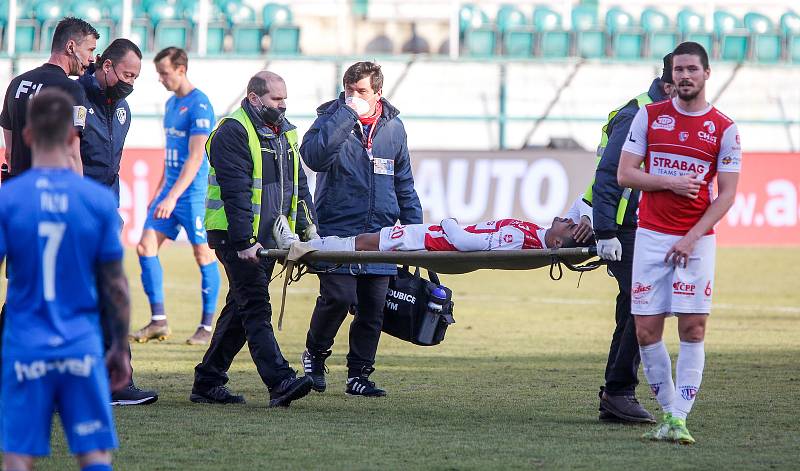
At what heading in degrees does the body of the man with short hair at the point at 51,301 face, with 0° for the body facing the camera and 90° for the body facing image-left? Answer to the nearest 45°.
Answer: approximately 180°

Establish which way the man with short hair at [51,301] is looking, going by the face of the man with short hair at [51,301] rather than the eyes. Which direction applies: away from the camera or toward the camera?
away from the camera

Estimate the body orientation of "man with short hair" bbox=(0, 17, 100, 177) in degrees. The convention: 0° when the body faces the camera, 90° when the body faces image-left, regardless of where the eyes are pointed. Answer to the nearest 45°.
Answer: approximately 225°

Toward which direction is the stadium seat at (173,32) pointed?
toward the camera

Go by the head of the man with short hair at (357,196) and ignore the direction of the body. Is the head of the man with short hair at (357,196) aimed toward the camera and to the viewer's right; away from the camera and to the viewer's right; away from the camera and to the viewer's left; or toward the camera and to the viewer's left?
toward the camera and to the viewer's left

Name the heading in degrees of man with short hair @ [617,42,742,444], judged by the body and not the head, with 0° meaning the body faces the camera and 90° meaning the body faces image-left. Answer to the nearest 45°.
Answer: approximately 0°

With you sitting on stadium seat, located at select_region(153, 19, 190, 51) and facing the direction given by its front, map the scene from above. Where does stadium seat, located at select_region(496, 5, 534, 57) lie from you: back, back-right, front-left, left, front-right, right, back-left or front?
left

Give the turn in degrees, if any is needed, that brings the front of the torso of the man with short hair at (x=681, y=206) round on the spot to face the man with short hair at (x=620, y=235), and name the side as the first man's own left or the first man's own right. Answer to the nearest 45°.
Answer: approximately 135° to the first man's own right

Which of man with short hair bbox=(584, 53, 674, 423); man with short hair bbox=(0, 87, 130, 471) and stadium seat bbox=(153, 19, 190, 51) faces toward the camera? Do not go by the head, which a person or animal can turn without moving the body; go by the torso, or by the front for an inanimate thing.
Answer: the stadium seat

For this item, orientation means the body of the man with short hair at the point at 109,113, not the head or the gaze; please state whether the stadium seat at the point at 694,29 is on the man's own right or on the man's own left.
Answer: on the man's own left
